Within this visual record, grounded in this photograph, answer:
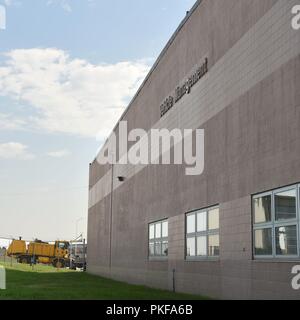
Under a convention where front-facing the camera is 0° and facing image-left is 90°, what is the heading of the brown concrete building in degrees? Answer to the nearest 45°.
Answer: approximately 45°
